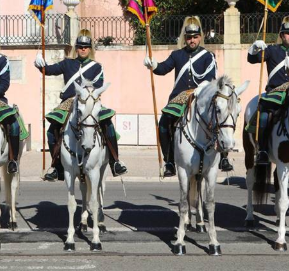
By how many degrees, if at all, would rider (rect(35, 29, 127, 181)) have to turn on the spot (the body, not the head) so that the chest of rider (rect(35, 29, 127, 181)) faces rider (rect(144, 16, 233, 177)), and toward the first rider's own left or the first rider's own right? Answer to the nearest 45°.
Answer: approximately 90° to the first rider's own left

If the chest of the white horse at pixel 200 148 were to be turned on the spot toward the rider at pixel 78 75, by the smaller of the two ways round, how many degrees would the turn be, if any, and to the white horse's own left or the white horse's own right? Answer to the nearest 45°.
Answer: approximately 135° to the white horse's own right

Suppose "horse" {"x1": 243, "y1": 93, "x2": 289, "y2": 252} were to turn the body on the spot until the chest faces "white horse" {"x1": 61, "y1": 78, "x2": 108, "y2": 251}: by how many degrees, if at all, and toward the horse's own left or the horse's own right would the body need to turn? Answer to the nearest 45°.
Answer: approximately 135° to the horse's own right

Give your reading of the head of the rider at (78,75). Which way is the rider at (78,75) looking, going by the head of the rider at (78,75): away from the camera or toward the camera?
toward the camera

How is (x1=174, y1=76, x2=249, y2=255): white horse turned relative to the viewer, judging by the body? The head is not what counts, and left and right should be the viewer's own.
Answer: facing the viewer

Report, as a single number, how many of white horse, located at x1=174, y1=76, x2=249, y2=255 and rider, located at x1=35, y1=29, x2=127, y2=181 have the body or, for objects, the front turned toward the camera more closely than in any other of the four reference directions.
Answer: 2

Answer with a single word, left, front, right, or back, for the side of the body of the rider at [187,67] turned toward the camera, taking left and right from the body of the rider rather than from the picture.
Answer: front

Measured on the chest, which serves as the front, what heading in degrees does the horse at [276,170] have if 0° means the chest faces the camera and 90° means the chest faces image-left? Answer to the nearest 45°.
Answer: approximately 315°

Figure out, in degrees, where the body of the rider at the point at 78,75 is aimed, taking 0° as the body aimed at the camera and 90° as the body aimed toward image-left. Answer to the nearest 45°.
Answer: approximately 0°

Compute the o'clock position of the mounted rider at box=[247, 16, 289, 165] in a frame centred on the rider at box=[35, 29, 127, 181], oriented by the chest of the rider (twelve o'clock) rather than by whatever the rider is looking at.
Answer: The mounted rider is roughly at 9 o'clock from the rider.

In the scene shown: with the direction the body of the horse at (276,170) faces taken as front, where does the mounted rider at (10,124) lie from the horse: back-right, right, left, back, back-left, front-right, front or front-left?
back-right

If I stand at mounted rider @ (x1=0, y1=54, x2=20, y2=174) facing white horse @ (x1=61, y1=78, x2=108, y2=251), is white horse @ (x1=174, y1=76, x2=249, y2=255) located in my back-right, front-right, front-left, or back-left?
front-left

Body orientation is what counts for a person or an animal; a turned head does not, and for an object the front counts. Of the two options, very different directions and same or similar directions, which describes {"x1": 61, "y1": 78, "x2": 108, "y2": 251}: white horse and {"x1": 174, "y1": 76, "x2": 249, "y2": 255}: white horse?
same or similar directions

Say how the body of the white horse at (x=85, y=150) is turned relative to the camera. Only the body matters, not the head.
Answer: toward the camera

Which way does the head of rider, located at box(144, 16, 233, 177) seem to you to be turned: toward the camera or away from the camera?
toward the camera
